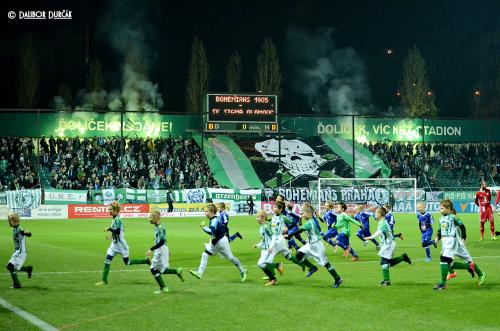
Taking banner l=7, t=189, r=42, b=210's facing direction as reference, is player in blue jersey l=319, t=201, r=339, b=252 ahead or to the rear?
ahead

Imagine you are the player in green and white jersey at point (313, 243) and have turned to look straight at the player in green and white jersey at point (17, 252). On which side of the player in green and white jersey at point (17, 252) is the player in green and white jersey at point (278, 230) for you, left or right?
right

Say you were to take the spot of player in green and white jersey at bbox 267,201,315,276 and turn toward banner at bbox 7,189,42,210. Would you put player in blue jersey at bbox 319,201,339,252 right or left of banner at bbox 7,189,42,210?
right
